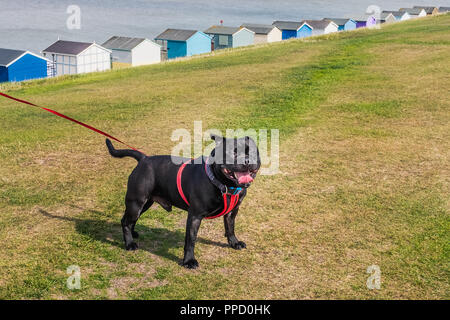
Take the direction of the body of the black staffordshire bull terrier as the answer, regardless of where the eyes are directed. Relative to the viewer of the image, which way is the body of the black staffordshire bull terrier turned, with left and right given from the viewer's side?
facing the viewer and to the right of the viewer
